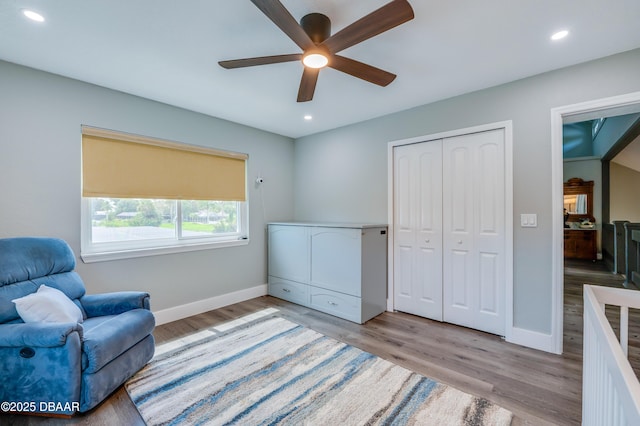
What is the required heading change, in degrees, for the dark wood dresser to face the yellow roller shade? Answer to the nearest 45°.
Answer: approximately 45° to its right

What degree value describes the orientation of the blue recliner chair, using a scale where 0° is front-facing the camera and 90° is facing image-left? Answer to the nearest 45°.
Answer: approximately 315°

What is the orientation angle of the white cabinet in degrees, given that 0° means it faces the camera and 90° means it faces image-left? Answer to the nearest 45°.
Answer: approximately 45°

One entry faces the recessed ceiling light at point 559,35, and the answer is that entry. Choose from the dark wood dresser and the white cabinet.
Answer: the dark wood dresser
